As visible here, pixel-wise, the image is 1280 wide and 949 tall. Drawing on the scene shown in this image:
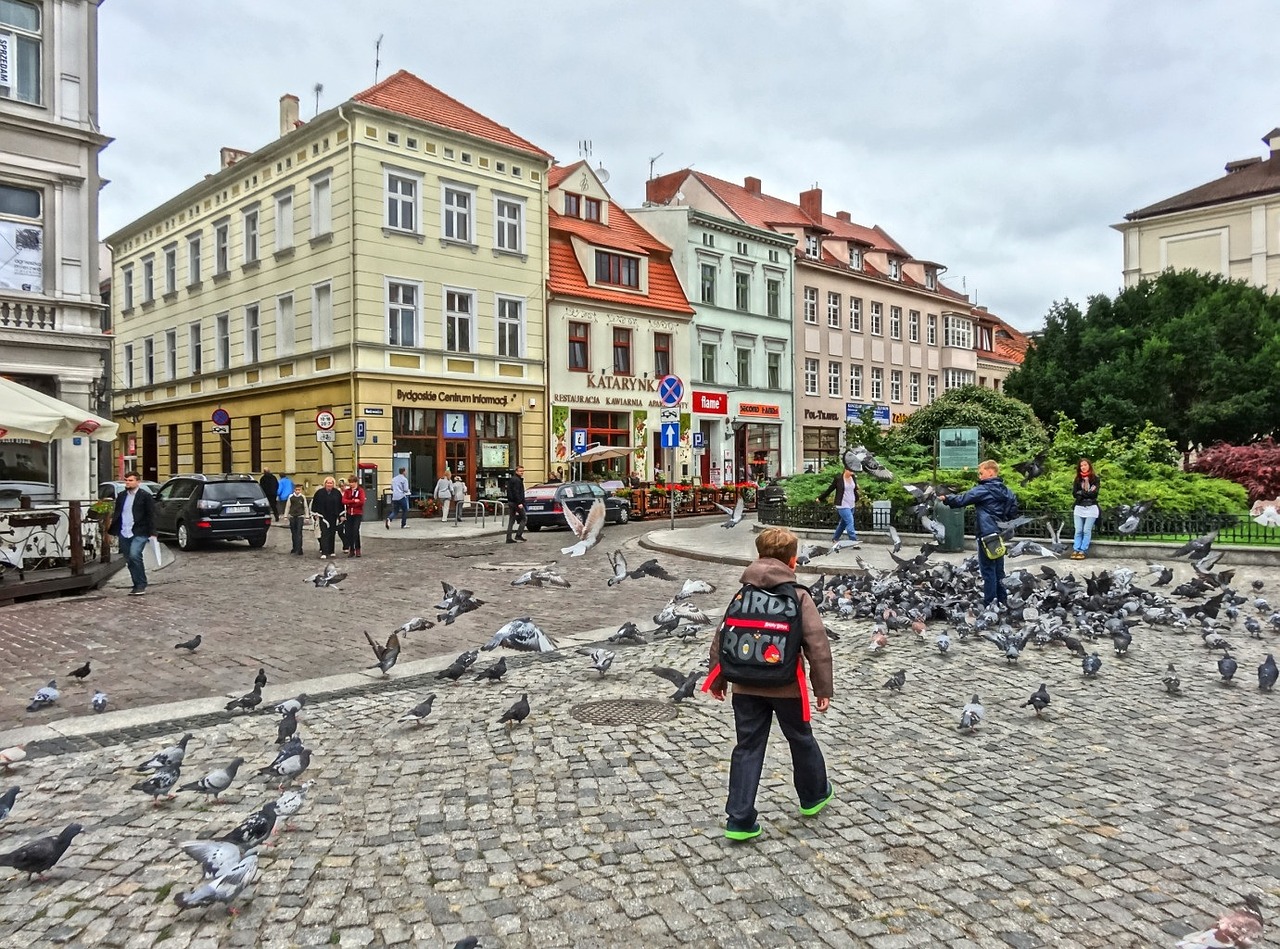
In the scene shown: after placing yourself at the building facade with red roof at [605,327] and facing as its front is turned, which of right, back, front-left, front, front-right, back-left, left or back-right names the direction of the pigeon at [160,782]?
front-right

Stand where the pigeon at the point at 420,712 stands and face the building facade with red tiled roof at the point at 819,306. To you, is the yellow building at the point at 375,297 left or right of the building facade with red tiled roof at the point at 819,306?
left

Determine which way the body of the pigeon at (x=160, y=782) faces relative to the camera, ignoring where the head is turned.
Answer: to the viewer's right

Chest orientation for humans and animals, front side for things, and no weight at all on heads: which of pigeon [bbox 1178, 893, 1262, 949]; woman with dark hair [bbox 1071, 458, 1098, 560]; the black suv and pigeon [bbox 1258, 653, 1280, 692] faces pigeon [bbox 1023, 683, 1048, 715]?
the woman with dark hair

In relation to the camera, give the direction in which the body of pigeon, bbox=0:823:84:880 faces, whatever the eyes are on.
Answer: to the viewer's right

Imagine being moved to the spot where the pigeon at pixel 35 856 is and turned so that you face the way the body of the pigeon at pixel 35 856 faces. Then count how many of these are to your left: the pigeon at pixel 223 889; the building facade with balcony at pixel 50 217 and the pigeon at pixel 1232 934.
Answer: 1

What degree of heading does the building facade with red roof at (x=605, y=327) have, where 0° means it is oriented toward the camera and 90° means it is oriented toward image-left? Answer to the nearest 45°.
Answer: approximately 315°

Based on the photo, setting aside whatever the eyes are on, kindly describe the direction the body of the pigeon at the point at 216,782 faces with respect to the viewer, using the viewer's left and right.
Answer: facing to the right of the viewer

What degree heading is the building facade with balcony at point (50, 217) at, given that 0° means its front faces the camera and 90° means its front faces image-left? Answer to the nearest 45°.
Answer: approximately 315°
